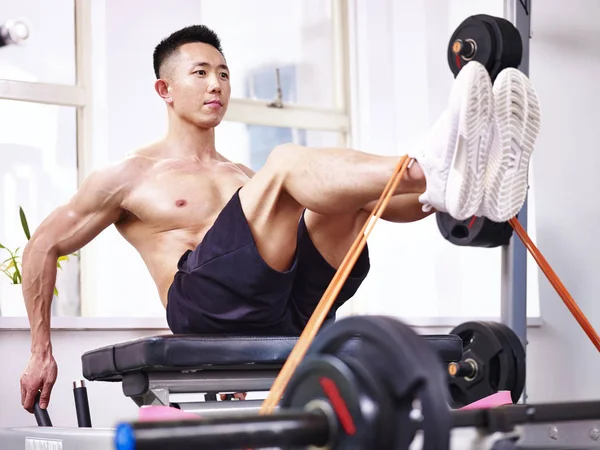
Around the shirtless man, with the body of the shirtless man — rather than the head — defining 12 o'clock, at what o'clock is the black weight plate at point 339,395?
The black weight plate is roughly at 1 o'clock from the shirtless man.

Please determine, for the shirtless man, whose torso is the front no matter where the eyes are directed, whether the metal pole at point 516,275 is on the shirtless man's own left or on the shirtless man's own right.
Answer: on the shirtless man's own left

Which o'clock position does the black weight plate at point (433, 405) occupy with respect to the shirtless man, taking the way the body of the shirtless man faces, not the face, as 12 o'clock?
The black weight plate is roughly at 1 o'clock from the shirtless man.

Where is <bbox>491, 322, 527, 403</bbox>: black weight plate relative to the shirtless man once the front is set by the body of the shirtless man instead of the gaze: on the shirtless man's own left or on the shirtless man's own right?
on the shirtless man's own left

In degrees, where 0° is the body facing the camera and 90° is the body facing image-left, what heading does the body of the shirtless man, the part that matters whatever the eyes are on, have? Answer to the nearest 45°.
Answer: approximately 315°

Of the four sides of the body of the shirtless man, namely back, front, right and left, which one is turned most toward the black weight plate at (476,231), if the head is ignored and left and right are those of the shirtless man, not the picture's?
left
